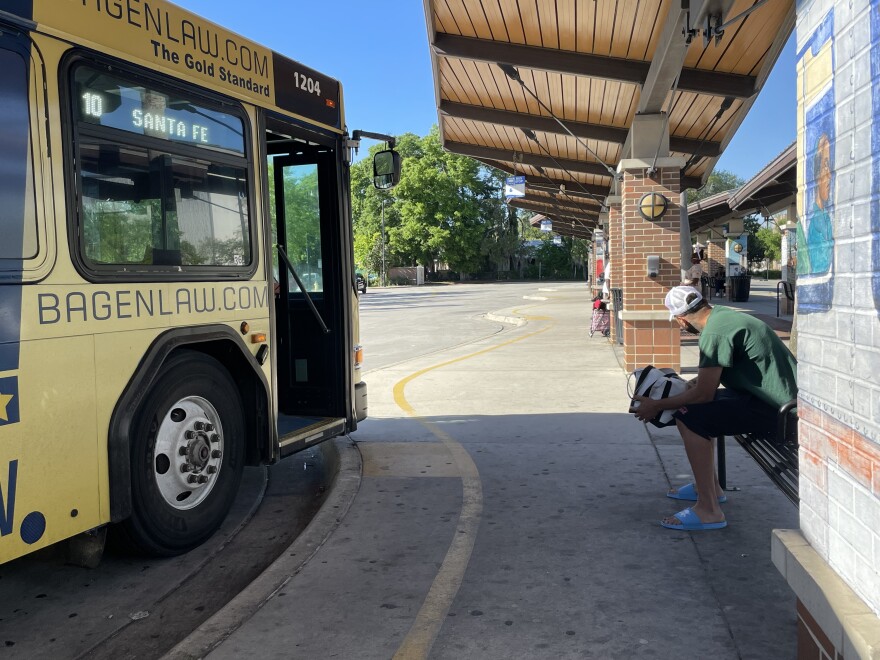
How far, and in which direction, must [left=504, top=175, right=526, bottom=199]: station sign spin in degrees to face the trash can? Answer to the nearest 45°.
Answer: approximately 135° to its left

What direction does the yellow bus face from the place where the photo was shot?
facing away from the viewer and to the right of the viewer

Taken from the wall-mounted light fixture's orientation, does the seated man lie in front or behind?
in front

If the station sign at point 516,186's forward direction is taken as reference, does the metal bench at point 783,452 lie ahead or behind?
ahead

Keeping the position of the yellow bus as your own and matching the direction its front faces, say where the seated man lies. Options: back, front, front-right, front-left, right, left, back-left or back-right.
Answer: front-right

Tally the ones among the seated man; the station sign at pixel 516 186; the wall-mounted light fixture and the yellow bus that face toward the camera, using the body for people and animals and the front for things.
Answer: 2

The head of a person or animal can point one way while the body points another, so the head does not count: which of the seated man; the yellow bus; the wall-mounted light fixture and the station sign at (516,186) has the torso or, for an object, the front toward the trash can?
the yellow bus

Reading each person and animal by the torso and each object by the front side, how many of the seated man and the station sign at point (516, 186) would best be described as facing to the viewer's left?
1

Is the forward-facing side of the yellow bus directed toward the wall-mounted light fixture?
yes

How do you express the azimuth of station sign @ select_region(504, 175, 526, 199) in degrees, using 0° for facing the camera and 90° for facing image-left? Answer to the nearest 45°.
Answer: approximately 0°

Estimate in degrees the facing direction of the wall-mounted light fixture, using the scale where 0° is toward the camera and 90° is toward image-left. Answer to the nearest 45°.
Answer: approximately 0°

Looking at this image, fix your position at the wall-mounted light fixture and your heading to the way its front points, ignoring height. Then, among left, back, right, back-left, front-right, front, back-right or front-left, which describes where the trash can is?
back

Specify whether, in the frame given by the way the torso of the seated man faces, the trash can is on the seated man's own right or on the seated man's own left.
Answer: on the seated man's own right

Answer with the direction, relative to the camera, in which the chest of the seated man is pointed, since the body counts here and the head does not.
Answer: to the viewer's left
